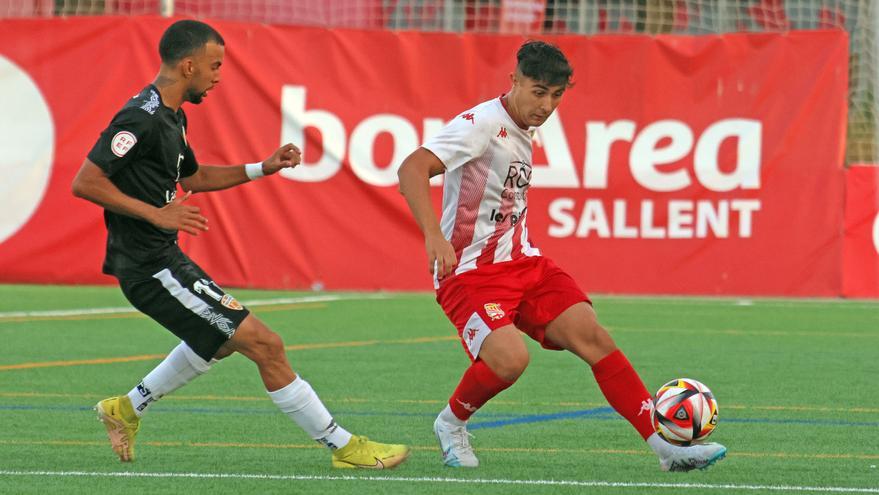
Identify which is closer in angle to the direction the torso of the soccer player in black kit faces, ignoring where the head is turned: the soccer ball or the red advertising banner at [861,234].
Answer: the soccer ball

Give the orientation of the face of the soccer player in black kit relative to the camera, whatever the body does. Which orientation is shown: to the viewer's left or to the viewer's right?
to the viewer's right

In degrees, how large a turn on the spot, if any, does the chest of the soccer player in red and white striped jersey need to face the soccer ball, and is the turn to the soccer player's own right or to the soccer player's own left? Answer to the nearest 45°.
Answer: approximately 45° to the soccer player's own left

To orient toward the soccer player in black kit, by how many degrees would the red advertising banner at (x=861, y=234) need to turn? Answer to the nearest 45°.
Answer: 0° — it already faces them

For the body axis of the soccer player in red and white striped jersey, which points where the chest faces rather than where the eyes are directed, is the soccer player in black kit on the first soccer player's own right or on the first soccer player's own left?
on the first soccer player's own right

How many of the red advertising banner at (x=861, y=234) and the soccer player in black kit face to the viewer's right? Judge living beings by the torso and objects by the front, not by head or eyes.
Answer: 1

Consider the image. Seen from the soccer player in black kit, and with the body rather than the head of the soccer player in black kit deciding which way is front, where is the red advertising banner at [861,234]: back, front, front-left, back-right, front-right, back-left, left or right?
front-left

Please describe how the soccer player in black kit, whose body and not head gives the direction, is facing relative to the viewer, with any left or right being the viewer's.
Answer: facing to the right of the viewer

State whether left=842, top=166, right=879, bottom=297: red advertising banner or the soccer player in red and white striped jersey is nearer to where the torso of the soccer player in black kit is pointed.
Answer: the soccer player in red and white striped jersey

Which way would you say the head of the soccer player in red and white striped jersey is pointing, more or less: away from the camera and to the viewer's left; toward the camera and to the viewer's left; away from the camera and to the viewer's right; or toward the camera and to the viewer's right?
toward the camera and to the viewer's right

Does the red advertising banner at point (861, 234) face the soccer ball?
yes

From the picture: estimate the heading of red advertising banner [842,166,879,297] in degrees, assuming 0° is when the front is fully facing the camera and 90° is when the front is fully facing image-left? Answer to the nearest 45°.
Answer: approximately 0°

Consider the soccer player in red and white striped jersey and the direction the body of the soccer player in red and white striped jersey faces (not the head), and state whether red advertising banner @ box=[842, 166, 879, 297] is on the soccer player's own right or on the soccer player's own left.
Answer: on the soccer player's own left
